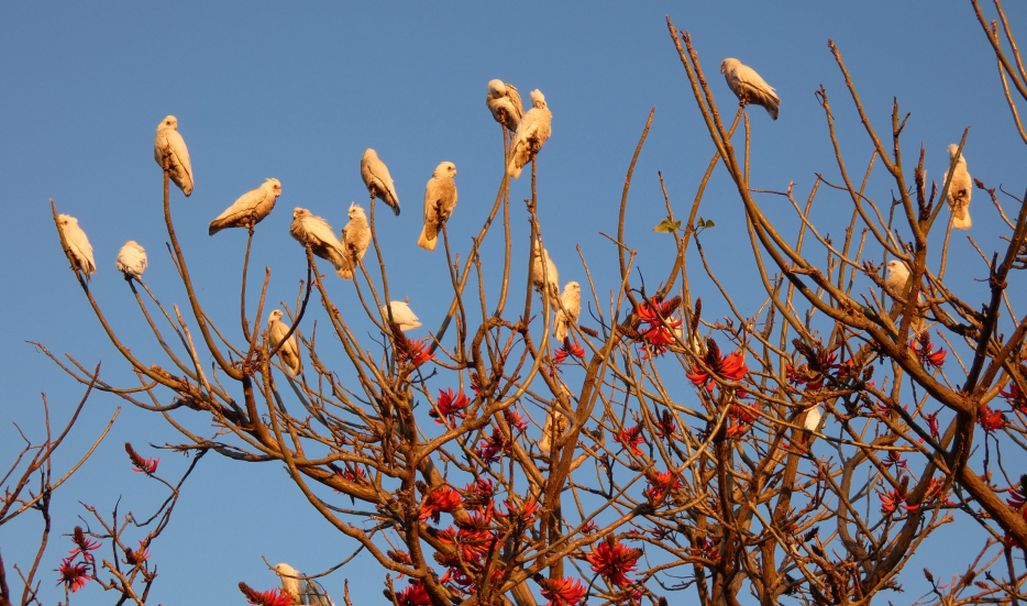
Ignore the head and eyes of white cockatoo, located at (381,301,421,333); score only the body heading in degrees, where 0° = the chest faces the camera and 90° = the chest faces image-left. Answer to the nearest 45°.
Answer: approximately 90°

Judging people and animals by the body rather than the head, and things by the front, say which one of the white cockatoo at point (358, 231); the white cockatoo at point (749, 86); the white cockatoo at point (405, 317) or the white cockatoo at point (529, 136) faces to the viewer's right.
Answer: the white cockatoo at point (529, 136)

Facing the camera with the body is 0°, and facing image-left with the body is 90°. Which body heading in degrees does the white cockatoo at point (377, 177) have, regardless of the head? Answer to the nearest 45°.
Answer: approximately 90°

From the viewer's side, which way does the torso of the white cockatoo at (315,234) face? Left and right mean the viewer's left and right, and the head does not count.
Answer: facing to the left of the viewer

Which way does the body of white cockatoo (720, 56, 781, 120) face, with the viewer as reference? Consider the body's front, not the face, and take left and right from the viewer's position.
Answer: facing to the left of the viewer

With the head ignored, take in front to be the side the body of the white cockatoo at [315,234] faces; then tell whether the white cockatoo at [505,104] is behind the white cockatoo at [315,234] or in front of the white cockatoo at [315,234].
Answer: behind

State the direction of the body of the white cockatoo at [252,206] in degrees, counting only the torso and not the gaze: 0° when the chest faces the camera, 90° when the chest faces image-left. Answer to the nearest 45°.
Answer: approximately 270°

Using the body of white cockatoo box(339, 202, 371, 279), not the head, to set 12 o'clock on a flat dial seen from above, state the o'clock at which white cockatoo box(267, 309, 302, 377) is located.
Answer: white cockatoo box(267, 309, 302, 377) is roughly at 4 o'clock from white cockatoo box(339, 202, 371, 279).

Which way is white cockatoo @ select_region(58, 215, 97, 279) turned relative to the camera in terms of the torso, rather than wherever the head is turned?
to the viewer's left

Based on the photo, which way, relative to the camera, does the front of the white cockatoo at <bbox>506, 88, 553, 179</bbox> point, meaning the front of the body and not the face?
to the viewer's right

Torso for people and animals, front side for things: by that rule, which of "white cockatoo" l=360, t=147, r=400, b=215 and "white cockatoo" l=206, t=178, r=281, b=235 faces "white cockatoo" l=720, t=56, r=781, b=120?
"white cockatoo" l=206, t=178, r=281, b=235
